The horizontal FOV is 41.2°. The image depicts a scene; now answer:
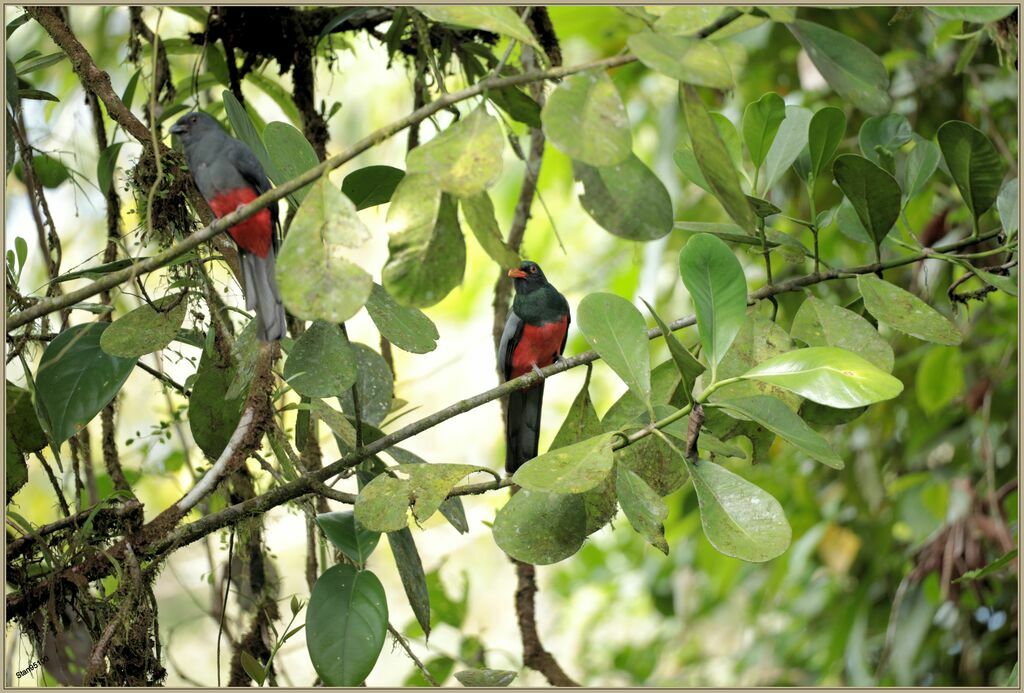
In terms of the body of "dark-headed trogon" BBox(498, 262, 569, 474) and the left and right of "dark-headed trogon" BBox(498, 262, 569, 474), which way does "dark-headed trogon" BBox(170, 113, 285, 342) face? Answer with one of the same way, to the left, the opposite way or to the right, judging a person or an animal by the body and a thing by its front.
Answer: to the right

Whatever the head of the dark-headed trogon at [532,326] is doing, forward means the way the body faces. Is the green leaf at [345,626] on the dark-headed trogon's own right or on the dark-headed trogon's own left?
on the dark-headed trogon's own right

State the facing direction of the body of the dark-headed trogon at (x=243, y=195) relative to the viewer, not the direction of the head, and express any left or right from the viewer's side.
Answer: facing the viewer and to the left of the viewer

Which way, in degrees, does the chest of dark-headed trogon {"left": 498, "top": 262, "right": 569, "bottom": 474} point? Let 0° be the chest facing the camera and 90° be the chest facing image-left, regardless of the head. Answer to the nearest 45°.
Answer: approximately 315°

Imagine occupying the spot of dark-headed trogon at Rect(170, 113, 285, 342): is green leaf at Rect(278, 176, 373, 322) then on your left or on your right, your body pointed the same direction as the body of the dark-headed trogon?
on your left

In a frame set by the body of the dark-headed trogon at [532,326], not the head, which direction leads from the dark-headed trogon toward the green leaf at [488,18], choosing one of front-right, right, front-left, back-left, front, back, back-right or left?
front-right

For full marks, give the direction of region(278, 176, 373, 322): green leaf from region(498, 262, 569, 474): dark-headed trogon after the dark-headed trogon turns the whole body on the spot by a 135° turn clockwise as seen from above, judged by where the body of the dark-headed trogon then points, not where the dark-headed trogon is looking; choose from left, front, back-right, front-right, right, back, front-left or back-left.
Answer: left

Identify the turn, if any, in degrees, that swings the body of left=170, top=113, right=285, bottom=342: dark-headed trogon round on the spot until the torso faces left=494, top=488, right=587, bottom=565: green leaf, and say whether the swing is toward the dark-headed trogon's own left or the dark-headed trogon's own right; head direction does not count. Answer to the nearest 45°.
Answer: approximately 135° to the dark-headed trogon's own left

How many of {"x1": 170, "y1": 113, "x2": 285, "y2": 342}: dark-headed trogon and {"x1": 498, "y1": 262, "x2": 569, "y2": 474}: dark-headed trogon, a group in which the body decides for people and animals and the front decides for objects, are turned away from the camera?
0

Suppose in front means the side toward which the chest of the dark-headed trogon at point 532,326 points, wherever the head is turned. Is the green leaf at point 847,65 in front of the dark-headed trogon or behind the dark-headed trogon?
in front
